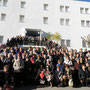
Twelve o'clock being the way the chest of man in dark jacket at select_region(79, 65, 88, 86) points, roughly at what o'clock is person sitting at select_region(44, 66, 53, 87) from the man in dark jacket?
The person sitting is roughly at 2 o'clock from the man in dark jacket.

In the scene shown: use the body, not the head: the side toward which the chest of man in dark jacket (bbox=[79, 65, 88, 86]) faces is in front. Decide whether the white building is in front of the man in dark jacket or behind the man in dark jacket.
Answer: behind

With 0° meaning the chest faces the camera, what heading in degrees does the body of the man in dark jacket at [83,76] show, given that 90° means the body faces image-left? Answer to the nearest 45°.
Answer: approximately 0°

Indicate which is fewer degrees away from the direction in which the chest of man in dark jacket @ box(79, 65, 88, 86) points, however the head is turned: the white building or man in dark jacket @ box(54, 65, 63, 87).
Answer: the man in dark jacket

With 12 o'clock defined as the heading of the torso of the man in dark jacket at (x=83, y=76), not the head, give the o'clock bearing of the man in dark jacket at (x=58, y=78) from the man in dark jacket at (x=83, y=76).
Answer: the man in dark jacket at (x=58, y=78) is roughly at 2 o'clock from the man in dark jacket at (x=83, y=76).

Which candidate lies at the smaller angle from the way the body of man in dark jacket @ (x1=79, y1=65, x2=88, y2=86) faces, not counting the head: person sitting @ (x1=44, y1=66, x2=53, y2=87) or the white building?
the person sitting
